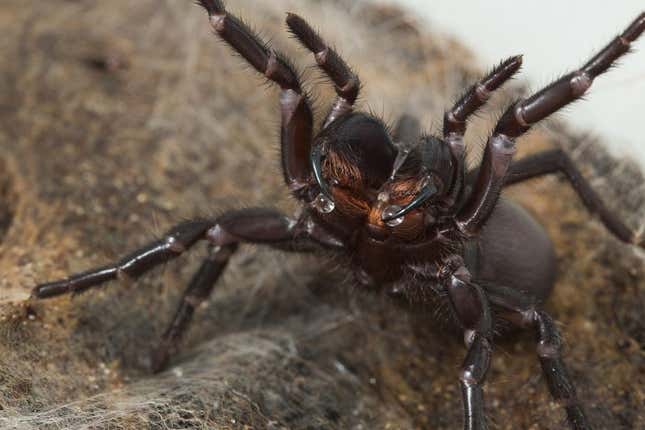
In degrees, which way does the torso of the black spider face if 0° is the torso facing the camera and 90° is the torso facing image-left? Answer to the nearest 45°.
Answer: approximately 45°
